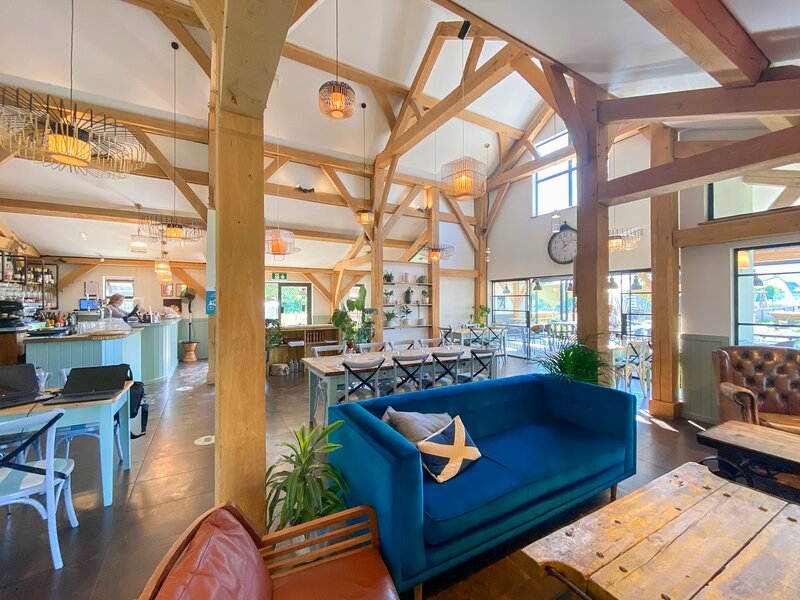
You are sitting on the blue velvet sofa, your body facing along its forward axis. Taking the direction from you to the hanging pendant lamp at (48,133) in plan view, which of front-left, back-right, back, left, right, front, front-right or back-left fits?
back-right

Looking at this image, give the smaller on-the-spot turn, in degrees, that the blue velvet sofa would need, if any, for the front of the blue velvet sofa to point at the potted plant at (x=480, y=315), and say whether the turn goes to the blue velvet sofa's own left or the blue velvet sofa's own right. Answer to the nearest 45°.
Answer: approximately 135° to the blue velvet sofa's own left

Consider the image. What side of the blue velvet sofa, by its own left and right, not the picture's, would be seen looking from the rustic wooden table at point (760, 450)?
left

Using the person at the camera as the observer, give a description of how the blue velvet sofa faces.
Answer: facing the viewer and to the right of the viewer

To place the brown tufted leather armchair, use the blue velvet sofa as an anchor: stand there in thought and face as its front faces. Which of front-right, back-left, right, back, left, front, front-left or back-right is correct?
left

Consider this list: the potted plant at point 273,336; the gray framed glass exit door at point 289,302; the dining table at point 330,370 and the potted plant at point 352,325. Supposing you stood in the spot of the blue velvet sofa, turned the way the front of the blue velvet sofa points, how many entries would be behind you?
4

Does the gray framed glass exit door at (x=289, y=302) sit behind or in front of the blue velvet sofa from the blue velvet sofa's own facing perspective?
behind

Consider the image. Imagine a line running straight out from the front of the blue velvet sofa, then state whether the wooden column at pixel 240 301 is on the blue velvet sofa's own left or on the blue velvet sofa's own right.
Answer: on the blue velvet sofa's own right

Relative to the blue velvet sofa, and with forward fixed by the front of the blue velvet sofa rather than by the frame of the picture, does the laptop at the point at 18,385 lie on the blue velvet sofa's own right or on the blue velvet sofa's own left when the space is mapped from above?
on the blue velvet sofa's own right

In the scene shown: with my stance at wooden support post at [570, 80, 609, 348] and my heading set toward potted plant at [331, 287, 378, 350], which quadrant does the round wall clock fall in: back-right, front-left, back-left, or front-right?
front-right

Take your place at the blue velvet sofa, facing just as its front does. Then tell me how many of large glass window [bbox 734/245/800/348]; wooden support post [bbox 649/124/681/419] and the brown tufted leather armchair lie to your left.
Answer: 3

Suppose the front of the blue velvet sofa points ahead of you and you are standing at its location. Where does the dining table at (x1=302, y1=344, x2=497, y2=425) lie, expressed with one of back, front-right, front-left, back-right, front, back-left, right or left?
back

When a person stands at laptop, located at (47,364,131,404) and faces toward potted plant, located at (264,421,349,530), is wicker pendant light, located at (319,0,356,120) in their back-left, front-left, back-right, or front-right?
front-left

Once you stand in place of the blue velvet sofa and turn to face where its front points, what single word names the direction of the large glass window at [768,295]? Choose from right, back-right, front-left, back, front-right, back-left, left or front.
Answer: left

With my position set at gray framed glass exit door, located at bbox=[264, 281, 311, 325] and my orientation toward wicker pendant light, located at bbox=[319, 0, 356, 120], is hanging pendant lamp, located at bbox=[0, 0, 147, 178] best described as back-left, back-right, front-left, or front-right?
front-right

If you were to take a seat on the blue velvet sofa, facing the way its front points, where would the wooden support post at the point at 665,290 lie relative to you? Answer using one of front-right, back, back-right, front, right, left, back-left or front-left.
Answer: left
